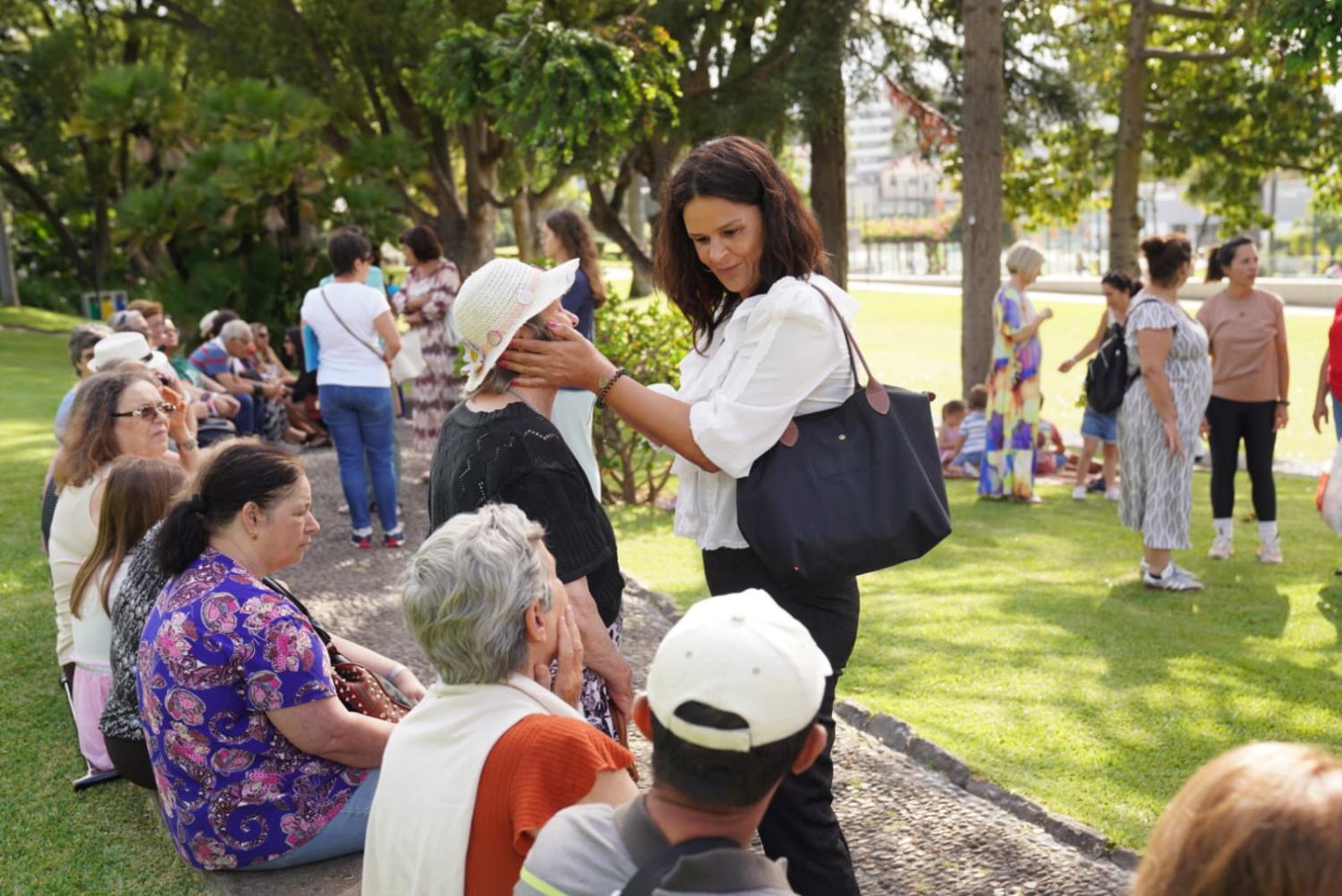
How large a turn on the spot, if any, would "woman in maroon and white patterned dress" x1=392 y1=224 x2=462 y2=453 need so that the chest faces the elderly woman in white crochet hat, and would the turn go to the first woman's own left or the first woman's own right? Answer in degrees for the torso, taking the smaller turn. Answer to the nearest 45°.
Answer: approximately 45° to the first woman's own left

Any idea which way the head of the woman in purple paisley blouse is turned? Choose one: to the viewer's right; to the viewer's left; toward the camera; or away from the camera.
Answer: to the viewer's right

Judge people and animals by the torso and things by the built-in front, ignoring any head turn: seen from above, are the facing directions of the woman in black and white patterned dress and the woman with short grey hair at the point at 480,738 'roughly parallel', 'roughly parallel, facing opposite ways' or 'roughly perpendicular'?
roughly perpendicular

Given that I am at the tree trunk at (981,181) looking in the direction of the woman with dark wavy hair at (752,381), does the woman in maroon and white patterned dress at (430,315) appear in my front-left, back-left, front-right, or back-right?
front-right

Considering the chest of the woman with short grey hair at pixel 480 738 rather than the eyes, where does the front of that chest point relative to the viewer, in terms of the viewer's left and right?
facing away from the viewer and to the right of the viewer

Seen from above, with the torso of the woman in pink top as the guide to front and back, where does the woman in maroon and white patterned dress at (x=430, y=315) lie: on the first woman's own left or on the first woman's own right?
on the first woman's own right

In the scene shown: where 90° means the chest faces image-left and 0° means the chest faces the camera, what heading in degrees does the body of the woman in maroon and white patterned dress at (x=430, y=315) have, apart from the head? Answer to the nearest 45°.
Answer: approximately 45°

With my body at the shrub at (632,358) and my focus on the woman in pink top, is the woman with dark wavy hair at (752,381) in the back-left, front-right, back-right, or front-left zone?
front-right

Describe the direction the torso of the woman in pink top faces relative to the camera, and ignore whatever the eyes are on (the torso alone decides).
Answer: toward the camera

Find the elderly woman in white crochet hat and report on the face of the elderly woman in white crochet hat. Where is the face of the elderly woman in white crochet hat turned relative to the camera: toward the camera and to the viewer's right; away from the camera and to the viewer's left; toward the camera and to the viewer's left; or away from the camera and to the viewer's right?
away from the camera and to the viewer's right

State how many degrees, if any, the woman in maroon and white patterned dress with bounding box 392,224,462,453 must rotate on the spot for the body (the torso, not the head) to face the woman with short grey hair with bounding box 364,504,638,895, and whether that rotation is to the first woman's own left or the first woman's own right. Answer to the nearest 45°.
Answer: approximately 45° to the first woman's own left
